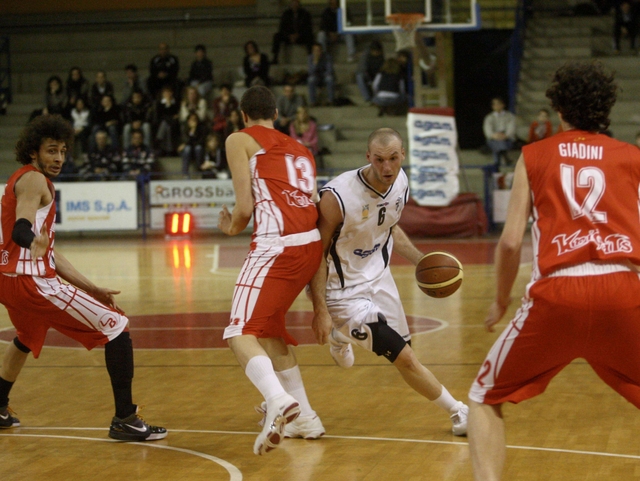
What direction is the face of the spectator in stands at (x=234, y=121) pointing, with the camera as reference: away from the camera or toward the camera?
toward the camera

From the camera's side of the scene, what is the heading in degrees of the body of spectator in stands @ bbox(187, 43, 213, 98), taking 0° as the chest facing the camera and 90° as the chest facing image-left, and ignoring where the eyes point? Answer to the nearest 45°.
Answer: approximately 0°

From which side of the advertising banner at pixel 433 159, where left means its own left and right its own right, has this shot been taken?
front

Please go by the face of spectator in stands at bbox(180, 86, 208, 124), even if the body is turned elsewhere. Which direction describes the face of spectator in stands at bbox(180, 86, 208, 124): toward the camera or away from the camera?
toward the camera

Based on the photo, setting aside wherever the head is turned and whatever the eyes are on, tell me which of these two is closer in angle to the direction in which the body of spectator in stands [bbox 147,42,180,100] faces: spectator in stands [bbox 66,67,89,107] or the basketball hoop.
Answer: the basketball hoop

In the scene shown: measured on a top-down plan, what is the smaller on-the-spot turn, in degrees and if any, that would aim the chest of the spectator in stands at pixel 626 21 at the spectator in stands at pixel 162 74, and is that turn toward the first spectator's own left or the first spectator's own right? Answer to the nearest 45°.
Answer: approximately 90° to the first spectator's own right

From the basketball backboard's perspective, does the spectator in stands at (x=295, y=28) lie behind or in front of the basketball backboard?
behind

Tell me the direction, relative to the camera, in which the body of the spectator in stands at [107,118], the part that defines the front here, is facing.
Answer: toward the camera

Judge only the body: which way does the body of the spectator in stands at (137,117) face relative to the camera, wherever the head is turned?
toward the camera

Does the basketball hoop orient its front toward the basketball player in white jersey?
yes

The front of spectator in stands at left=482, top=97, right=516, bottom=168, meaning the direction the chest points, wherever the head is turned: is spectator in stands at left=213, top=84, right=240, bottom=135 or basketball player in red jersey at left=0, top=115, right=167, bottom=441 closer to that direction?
the basketball player in red jersey

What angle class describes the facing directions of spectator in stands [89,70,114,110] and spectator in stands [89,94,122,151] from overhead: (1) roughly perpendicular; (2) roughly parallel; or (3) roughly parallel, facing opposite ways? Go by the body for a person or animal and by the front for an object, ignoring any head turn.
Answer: roughly parallel

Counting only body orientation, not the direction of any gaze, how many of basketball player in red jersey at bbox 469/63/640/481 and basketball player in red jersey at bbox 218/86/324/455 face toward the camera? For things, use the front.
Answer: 0

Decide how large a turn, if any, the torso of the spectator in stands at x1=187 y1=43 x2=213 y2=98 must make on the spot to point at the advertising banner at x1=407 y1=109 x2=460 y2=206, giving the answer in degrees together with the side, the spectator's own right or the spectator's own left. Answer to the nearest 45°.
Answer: approximately 45° to the spectator's own left

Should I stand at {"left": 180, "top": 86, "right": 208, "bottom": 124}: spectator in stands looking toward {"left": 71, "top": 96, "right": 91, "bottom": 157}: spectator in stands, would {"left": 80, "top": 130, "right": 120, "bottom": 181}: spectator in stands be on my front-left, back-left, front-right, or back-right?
front-left

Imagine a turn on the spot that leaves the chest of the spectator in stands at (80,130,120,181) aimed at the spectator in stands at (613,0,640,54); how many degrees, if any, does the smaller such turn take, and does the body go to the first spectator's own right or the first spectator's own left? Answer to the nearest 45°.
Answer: approximately 90° to the first spectator's own left

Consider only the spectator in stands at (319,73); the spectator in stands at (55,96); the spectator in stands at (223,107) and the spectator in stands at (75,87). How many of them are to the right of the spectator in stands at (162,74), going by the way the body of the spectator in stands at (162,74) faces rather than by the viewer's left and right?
2

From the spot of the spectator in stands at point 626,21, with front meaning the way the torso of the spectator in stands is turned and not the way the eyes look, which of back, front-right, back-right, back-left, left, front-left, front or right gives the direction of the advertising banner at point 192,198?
front-right

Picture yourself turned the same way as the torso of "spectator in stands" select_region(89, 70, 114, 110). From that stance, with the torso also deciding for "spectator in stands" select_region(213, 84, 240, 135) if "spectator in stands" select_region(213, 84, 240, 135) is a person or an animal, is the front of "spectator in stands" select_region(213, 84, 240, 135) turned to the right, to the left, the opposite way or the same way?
the same way
